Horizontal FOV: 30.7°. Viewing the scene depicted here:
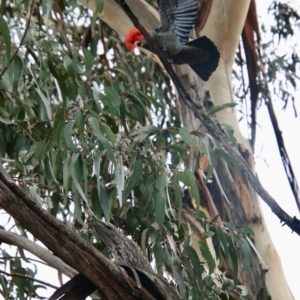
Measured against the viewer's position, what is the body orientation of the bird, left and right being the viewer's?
facing to the left of the viewer
